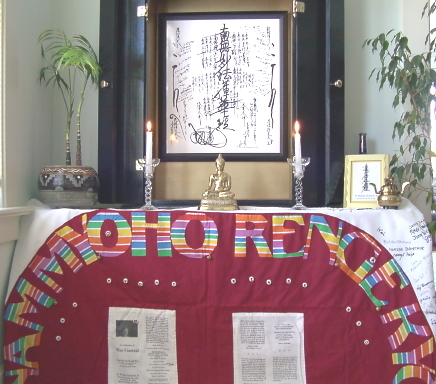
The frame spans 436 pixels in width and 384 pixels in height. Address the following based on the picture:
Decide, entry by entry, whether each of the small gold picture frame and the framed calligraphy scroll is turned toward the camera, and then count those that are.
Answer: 2

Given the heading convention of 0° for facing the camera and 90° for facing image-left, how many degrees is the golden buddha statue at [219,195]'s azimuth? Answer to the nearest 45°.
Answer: approximately 0°

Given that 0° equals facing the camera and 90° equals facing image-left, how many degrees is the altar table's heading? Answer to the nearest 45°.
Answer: approximately 0°

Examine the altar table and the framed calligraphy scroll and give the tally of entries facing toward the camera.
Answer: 2

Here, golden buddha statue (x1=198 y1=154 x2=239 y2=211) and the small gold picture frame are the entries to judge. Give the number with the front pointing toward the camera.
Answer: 2
